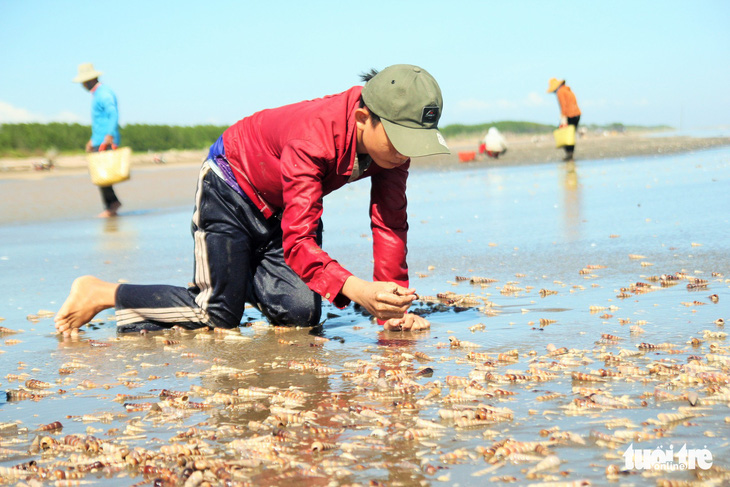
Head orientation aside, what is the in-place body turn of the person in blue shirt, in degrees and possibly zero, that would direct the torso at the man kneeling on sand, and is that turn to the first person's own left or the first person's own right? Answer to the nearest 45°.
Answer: approximately 90° to the first person's own left

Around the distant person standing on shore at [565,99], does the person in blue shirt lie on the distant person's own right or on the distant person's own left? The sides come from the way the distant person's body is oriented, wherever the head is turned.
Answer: on the distant person's own left

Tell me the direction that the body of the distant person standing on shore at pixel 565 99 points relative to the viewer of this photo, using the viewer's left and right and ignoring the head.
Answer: facing to the left of the viewer

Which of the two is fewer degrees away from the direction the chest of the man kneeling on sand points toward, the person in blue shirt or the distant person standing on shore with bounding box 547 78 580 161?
the distant person standing on shore

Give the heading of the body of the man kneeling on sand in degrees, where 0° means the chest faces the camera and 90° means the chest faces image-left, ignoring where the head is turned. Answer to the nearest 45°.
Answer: approximately 270°

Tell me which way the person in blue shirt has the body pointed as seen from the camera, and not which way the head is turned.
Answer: to the viewer's left

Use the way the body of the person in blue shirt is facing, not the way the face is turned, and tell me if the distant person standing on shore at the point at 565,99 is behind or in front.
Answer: behind
